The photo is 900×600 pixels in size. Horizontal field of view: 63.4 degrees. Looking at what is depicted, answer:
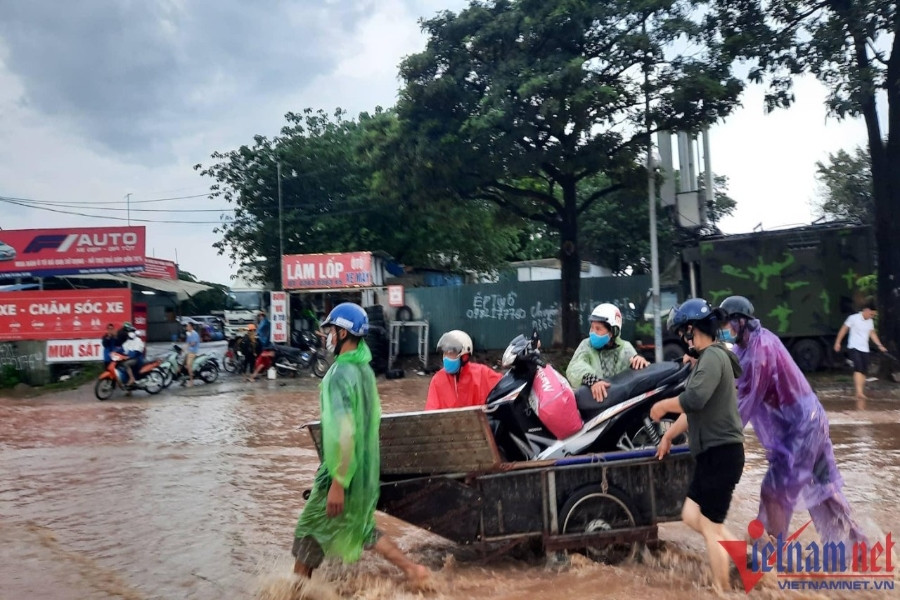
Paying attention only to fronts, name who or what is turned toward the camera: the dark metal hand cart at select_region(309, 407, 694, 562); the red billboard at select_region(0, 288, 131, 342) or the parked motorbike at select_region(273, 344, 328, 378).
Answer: the red billboard

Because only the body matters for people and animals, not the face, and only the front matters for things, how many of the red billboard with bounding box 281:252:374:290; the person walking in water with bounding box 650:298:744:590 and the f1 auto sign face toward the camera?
2

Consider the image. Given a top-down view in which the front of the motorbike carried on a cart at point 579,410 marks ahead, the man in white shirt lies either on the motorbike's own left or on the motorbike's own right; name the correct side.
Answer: on the motorbike's own right

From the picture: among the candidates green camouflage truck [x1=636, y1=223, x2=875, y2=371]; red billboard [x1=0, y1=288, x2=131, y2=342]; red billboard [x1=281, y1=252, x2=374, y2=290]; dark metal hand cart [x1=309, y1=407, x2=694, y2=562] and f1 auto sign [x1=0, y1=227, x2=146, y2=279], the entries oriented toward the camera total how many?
3

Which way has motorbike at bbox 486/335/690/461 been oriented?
to the viewer's left

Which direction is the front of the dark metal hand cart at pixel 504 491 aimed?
to the viewer's left

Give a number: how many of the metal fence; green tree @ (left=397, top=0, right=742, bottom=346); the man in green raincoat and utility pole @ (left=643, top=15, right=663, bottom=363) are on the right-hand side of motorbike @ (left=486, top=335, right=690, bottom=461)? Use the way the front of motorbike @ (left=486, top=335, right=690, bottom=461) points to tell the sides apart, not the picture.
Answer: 3

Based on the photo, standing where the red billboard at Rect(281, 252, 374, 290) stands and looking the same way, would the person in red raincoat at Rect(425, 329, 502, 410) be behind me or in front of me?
in front

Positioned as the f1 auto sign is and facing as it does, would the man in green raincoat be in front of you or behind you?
in front

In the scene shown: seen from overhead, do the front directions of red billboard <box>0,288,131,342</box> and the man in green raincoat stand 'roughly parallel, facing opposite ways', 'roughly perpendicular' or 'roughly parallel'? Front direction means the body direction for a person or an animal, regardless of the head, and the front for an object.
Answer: roughly perpendicular

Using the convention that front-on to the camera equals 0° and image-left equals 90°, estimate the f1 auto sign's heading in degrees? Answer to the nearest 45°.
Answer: approximately 0°
